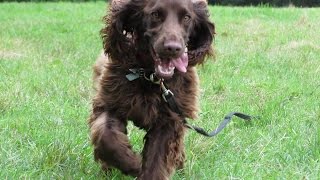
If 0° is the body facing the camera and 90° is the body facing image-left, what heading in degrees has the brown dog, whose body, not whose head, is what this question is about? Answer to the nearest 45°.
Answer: approximately 0°
